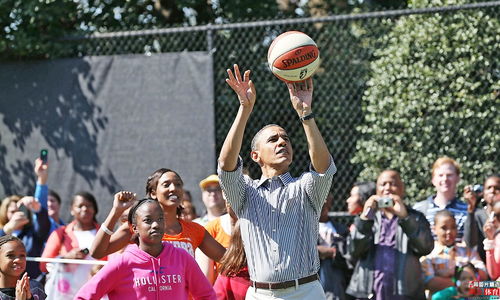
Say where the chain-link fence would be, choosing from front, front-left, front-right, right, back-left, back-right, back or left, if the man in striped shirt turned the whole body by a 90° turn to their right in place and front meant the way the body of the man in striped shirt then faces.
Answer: right

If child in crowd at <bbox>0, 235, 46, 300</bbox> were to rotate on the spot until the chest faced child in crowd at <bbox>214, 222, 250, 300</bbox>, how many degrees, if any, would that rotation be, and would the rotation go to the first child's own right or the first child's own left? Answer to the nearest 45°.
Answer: approximately 45° to the first child's own left

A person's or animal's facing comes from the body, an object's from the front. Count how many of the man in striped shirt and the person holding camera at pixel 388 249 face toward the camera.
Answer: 2

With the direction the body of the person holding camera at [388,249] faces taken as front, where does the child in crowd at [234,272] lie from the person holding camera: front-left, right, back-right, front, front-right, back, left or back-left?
front-right

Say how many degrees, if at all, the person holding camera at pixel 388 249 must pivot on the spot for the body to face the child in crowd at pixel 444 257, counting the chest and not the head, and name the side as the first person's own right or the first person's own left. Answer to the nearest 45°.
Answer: approximately 90° to the first person's own left

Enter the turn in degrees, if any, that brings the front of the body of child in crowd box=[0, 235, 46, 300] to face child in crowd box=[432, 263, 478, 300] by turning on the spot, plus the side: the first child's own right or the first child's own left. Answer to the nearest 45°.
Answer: approximately 45° to the first child's own left

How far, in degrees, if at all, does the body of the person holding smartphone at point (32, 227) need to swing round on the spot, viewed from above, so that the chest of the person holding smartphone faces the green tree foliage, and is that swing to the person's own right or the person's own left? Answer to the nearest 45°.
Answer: approximately 45° to the person's own left

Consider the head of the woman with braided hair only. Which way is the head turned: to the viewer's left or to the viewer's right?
to the viewer's right
